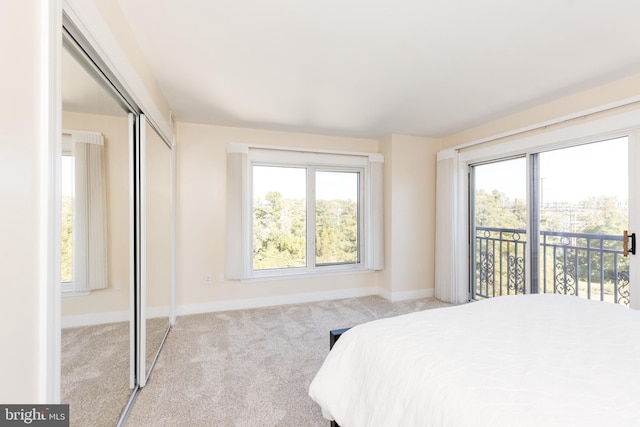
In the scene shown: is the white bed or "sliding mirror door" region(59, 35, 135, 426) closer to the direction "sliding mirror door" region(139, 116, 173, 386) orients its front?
the white bed

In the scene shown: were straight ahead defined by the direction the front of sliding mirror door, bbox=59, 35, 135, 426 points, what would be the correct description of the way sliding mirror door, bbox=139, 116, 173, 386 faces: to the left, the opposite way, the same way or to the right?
the same way

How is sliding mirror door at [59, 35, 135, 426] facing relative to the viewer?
to the viewer's right

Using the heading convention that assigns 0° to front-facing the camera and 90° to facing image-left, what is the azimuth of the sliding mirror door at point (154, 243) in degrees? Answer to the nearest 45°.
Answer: approximately 270°

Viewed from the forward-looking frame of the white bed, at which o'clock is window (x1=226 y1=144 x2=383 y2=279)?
The window is roughly at 3 o'clock from the white bed.

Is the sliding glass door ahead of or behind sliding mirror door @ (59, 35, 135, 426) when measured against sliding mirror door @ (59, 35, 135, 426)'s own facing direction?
ahead

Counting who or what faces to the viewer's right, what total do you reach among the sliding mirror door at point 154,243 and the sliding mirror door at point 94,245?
2

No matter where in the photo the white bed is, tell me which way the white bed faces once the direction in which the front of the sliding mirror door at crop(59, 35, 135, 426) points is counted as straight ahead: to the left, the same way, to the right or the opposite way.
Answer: the opposite way

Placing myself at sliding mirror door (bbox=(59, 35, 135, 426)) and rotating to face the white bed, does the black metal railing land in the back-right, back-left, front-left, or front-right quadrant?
front-left

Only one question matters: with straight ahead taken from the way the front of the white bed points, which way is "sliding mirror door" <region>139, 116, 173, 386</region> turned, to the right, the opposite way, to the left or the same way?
the opposite way

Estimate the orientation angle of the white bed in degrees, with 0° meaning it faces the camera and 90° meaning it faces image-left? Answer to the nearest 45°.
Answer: approximately 45°

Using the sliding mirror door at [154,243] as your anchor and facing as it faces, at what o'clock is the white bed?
The white bed is roughly at 2 o'clock from the sliding mirror door.

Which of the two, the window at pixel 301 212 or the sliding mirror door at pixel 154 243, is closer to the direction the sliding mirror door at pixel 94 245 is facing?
the window

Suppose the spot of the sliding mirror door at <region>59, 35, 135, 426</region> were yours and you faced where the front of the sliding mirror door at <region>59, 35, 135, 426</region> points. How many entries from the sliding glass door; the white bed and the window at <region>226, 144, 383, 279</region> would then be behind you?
0

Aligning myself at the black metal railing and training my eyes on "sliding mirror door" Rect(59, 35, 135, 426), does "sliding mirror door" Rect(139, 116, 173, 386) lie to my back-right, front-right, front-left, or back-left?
front-right

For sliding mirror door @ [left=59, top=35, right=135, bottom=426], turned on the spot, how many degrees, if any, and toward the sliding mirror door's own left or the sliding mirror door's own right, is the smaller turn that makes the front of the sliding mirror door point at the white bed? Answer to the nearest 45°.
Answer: approximately 45° to the sliding mirror door's own right

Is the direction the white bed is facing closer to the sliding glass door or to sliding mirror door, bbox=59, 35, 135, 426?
the sliding mirror door
